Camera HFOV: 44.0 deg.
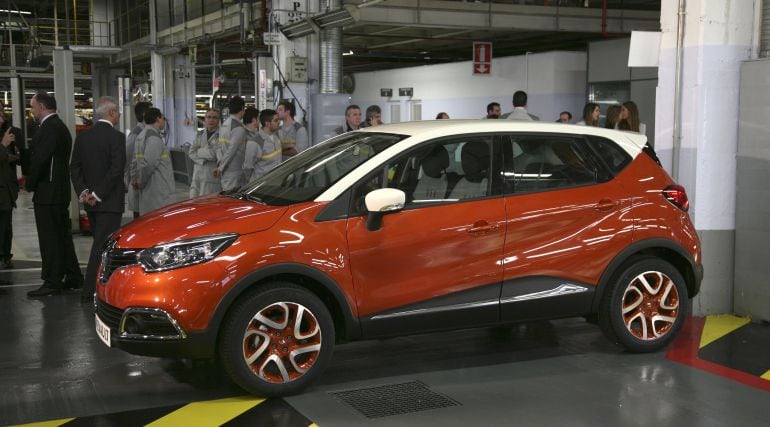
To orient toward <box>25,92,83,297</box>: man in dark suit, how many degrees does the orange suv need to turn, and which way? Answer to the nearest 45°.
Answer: approximately 90° to its right

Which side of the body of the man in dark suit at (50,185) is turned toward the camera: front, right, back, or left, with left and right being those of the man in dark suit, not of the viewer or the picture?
left

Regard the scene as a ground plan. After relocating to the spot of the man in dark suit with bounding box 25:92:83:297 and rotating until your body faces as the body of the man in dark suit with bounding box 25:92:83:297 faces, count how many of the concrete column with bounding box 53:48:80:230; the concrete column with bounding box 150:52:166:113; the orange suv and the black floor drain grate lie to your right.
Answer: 2

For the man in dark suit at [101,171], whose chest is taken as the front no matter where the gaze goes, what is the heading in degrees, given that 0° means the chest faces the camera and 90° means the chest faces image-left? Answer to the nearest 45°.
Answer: approximately 225°

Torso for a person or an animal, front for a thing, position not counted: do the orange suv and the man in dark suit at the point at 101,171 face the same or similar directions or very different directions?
very different directions

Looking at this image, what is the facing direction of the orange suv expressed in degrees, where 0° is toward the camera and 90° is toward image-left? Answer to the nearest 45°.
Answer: approximately 45°

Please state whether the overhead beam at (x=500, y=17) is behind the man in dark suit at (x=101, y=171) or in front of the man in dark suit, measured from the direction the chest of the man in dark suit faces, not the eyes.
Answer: in front
